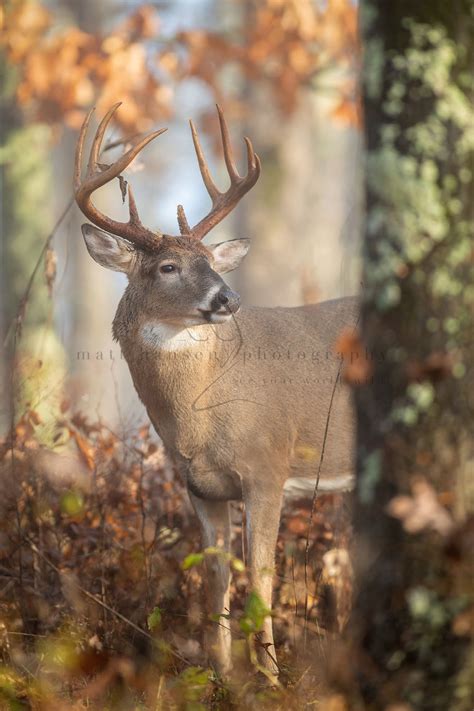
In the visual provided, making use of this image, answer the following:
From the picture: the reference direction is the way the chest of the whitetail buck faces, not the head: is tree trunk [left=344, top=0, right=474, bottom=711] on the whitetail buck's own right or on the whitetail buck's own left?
on the whitetail buck's own left

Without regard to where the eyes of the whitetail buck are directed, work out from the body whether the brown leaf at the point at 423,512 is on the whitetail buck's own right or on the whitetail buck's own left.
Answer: on the whitetail buck's own left
